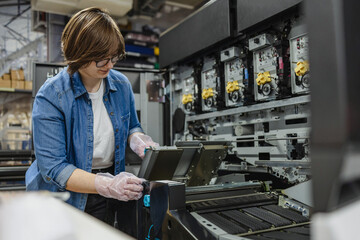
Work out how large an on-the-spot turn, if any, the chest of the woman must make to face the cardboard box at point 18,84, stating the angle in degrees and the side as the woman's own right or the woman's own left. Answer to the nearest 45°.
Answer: approximately 135° to the woman's own left

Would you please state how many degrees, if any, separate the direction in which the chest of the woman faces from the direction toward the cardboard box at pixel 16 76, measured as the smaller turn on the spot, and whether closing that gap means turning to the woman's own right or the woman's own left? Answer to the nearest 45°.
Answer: approximately 135° to the woman's own left

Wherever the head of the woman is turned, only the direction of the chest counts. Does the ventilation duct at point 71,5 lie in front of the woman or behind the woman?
behind

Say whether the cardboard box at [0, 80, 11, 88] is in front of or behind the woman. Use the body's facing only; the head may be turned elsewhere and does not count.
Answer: behind

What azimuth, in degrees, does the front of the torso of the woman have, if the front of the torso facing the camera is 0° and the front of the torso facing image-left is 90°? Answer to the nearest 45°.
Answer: approximately 315°

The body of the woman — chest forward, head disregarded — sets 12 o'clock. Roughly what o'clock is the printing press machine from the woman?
The printing press machine is roughly at 12 o'clock from the woman.

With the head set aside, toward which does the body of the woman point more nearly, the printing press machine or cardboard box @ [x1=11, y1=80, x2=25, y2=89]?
the printing press machine
